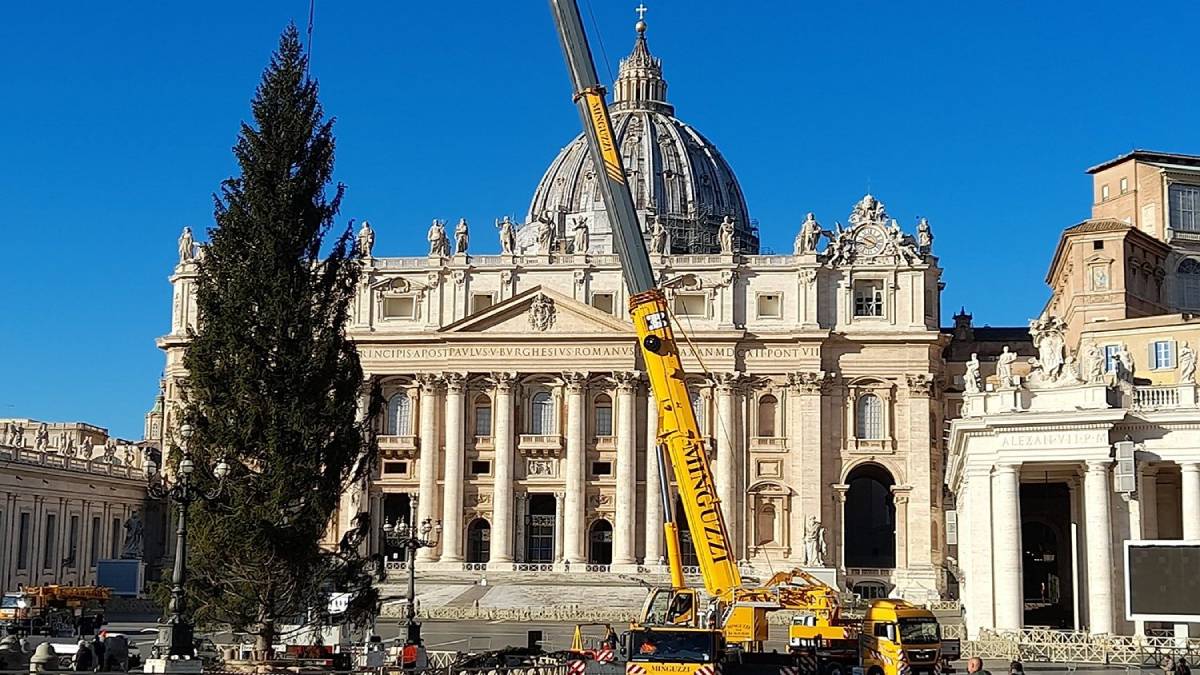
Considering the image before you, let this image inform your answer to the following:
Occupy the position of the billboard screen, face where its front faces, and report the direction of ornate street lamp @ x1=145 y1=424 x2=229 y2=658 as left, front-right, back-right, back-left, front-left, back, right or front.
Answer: front-right

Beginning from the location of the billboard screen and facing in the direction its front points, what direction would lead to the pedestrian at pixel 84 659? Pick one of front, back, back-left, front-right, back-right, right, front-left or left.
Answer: front-right

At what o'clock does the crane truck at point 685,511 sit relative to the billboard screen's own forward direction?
The crane truck is roughly at 2 o'clock from the billboard screen.

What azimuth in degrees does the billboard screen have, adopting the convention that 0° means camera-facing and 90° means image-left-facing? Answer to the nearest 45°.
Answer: approximately 0°
